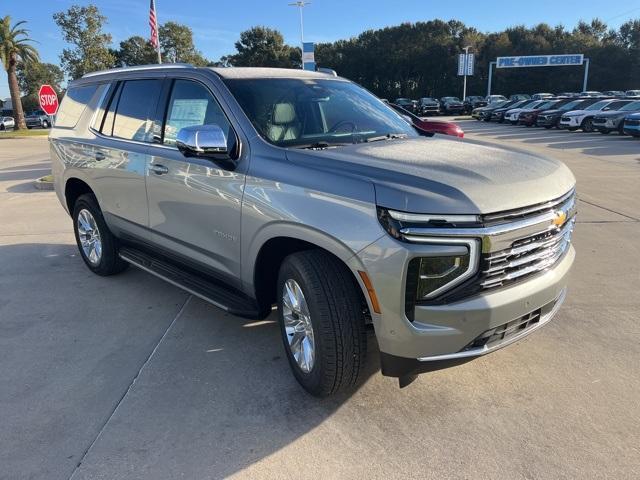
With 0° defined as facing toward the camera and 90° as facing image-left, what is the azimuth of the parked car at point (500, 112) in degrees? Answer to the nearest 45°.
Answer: approximately 45°

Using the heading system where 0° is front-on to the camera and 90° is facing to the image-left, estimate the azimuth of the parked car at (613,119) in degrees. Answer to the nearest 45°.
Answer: approximately 45°

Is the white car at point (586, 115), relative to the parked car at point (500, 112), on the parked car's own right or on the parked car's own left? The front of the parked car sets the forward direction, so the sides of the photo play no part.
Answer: on the parked car's own left

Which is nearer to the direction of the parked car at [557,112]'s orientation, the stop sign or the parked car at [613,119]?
the stop sign

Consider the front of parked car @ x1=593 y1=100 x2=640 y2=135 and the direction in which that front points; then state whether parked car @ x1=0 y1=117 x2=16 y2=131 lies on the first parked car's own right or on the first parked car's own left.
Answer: on the first parked car's own right

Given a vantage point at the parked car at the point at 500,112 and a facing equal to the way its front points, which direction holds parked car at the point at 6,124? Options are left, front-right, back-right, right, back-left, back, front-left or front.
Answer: front-right

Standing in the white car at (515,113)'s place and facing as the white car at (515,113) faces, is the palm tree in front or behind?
in front

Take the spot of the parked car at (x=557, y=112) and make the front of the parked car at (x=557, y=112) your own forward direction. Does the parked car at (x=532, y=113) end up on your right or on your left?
on your right

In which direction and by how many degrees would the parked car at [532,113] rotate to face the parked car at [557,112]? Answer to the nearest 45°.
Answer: approximately 90° to its left

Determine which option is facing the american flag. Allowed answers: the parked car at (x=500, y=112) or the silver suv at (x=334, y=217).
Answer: the parked car

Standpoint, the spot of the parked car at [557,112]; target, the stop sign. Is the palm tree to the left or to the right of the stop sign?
right

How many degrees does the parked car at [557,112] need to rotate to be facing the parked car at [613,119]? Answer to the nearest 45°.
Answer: approximately 90° to its left
